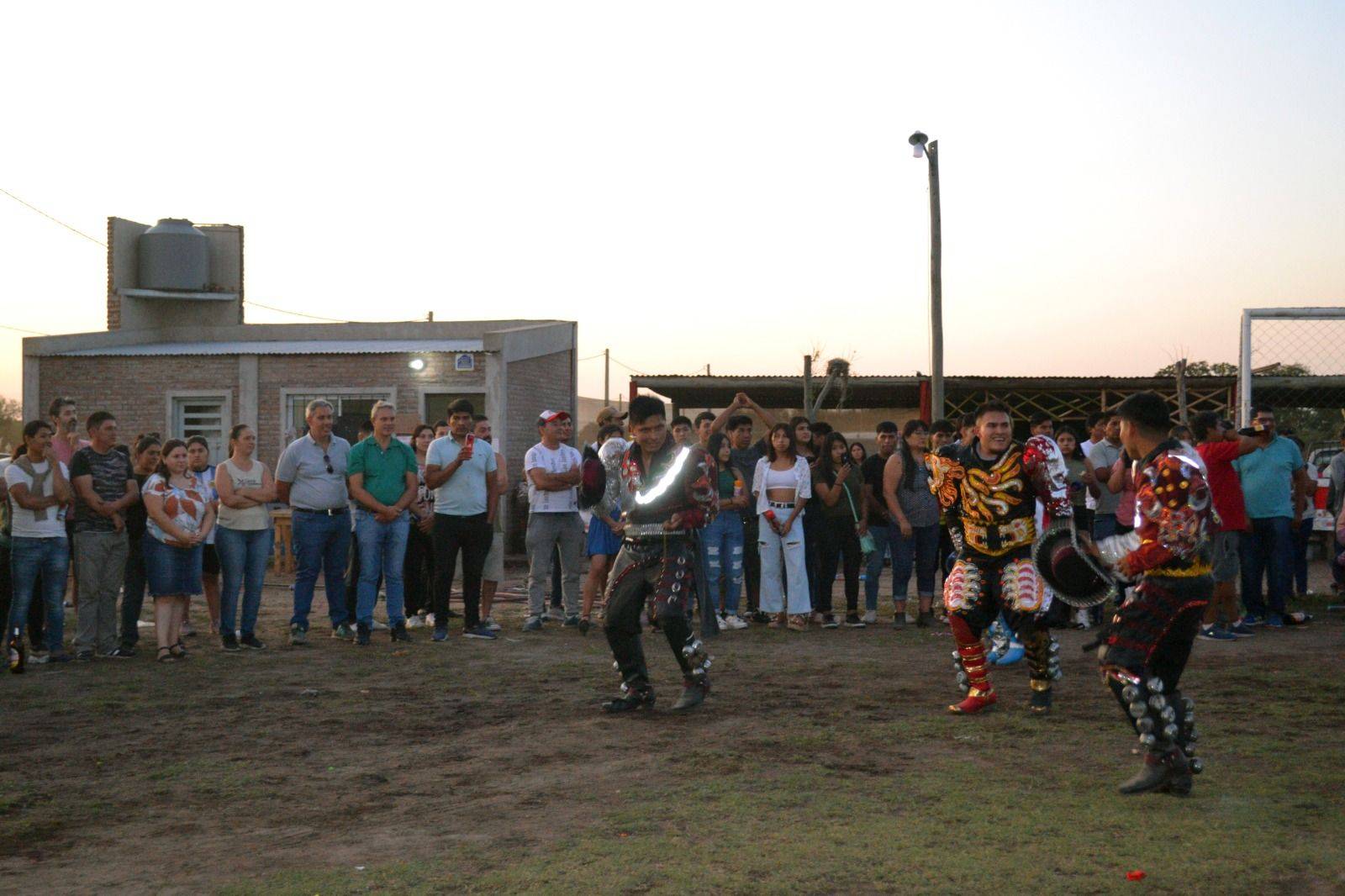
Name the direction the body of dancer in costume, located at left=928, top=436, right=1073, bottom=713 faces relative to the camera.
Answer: toward the camera

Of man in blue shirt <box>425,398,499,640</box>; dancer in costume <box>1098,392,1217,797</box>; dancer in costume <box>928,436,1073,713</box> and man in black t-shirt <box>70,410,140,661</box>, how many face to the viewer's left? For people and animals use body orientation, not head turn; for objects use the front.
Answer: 1

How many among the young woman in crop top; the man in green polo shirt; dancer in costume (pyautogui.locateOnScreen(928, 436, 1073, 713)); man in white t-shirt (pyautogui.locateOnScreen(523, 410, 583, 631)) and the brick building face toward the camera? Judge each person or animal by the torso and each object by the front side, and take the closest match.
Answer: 5

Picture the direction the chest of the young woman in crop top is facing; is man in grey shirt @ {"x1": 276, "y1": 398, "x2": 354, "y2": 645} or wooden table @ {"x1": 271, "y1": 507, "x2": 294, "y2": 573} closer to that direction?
the man in grey shirt

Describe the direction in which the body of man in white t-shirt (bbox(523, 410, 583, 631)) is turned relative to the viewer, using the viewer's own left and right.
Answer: facing the viewer

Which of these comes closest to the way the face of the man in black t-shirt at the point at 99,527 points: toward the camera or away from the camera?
toward the camera

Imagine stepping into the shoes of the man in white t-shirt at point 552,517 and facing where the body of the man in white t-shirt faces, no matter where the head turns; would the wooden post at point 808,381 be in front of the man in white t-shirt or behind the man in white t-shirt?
behind

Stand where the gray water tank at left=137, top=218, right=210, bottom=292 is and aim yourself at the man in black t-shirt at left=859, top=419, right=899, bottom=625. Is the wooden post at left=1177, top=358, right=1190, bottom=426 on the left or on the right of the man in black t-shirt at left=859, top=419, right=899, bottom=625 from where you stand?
left

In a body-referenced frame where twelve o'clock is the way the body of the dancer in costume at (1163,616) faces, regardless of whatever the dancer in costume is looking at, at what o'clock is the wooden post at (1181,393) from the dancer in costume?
The wooden post is roughly at 3 o'clock from the dancer in costume.

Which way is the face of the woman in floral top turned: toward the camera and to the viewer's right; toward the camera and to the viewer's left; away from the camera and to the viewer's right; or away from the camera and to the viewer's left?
toward the camera and to the viewer's right

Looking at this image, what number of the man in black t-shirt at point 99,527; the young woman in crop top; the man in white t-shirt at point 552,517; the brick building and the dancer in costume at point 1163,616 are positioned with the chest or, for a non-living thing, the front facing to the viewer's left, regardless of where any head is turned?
1

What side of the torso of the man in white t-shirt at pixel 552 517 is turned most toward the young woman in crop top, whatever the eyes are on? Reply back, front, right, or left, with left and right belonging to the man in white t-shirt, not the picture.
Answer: left

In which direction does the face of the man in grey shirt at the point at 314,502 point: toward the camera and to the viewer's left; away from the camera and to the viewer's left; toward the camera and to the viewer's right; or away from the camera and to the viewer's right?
toward the camera and to the viewer's right

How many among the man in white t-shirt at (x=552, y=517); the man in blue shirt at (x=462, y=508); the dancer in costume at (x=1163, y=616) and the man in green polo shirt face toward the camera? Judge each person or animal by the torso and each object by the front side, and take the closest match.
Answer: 3

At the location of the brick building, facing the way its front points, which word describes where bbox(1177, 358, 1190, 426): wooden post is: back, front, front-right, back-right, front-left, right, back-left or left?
left

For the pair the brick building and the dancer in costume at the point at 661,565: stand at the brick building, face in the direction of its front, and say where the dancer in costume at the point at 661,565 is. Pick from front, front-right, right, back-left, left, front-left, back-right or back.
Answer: front

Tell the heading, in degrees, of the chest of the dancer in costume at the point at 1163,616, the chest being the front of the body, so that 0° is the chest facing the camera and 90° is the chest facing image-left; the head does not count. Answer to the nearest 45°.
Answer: approximately 90°

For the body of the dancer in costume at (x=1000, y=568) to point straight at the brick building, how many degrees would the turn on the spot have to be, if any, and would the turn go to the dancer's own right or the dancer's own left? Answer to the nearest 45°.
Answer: approximately 135° to the dancer's own right

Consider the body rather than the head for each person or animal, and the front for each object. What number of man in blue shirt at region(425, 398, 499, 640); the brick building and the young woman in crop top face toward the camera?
3

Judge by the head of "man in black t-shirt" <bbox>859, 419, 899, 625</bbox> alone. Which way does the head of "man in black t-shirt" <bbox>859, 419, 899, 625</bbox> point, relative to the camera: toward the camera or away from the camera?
toward the camera

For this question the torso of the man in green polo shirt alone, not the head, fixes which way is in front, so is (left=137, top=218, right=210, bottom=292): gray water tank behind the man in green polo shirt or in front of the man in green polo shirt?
behind

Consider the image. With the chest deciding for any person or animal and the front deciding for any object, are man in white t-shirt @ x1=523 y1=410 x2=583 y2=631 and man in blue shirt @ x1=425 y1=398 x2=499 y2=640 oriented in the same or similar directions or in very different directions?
same or similar directions

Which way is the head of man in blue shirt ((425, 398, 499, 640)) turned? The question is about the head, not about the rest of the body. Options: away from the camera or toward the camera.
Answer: toward the camera
